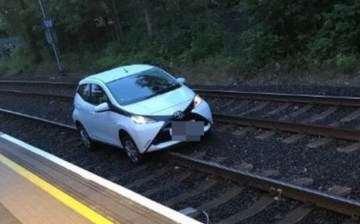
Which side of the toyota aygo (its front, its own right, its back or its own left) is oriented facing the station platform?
right

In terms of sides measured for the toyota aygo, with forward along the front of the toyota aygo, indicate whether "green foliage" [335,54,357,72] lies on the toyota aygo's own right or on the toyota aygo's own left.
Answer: on the toyota aygo's own left

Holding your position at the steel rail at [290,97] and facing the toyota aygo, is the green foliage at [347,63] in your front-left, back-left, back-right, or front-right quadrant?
back-right

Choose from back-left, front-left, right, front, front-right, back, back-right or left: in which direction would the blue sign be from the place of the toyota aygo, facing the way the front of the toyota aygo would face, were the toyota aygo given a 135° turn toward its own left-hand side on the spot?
front

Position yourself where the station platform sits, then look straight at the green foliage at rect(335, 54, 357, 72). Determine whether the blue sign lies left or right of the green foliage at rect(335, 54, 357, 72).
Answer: left

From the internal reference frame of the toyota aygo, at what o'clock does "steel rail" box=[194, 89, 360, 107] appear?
The steel rail is roughly at 10 o'clock from the toyota aygo.

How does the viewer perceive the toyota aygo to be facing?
facing the viewer and to the right of the viewer
